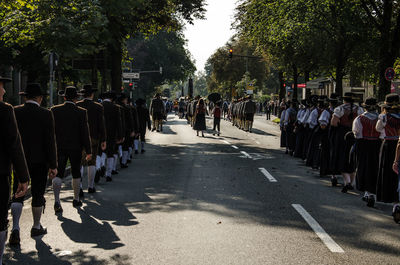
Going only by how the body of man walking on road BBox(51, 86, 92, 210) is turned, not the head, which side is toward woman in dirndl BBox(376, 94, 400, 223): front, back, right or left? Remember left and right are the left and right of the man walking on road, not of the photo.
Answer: right

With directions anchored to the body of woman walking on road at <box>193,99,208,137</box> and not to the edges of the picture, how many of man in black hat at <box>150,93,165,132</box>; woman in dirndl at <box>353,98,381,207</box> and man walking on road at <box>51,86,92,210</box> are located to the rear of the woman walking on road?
2

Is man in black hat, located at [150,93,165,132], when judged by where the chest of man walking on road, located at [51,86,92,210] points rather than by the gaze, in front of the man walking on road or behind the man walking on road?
in front

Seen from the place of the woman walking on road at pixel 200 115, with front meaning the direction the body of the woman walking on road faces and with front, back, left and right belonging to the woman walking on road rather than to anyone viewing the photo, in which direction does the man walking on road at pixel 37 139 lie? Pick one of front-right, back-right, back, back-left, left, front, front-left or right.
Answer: back

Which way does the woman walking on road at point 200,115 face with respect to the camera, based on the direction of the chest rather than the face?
away from the camera

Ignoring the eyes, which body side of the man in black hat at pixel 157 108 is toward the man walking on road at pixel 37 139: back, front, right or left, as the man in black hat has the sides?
back

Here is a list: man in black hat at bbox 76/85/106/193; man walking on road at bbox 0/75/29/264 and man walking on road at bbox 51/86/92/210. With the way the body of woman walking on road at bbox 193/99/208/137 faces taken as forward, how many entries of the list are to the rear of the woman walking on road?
3

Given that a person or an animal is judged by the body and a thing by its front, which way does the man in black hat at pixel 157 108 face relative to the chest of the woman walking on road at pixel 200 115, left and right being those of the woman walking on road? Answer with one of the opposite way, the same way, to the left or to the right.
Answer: the same way

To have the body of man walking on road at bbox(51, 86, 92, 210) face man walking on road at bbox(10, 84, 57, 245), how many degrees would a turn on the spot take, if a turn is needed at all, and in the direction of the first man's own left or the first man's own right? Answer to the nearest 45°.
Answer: approximately 180°

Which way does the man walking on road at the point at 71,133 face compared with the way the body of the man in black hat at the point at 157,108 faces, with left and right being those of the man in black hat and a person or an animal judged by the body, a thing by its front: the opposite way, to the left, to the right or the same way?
the same way

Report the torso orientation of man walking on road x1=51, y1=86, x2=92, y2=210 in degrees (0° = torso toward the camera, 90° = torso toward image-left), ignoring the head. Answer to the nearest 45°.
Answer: approximately 180°

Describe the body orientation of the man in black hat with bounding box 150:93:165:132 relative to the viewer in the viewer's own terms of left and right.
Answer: facing away from the viewer

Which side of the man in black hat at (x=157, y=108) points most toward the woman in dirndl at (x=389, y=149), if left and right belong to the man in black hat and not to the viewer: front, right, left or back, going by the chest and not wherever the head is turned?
back

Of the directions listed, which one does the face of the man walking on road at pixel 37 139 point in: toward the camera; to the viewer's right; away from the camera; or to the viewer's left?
away from the camera

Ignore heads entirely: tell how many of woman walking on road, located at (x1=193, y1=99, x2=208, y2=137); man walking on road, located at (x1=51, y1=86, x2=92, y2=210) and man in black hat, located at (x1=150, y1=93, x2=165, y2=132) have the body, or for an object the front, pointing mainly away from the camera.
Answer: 3

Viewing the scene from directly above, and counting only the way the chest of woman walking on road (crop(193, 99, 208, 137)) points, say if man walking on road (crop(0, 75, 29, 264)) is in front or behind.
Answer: behind

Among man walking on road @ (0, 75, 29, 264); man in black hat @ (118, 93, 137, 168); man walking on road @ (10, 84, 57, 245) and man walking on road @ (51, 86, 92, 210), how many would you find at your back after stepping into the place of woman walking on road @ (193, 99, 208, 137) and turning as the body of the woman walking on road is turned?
4
